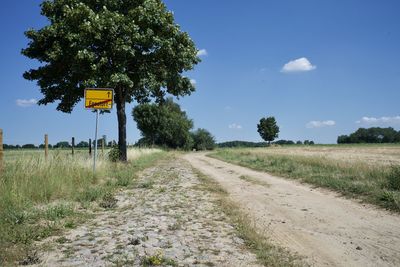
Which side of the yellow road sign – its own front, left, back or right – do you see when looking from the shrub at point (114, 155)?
back

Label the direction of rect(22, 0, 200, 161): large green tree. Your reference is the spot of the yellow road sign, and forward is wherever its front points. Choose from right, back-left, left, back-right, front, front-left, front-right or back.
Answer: back

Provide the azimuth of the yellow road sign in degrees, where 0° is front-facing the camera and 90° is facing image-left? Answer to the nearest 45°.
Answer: approximately 0°

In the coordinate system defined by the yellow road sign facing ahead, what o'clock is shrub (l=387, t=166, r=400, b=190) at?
The shrub is roughly at 10 o'clock from the yellow road sign.
